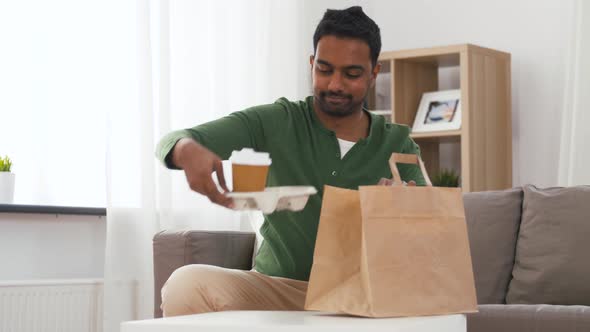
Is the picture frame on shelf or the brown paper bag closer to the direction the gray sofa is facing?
the brown paper bag

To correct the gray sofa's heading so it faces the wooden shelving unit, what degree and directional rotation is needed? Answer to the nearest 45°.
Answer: approximately 180°

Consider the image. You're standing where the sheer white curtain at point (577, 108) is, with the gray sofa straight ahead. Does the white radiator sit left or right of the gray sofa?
right

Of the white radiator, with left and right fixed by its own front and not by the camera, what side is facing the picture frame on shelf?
left

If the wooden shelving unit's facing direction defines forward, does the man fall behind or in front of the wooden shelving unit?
in front

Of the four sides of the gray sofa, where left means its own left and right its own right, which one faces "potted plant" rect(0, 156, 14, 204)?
right

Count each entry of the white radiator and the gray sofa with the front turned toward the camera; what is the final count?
2

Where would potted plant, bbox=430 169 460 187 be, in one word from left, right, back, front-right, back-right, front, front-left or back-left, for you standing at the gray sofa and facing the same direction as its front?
back

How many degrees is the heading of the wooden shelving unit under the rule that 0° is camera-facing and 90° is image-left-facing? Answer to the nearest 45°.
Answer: approximately 45°
